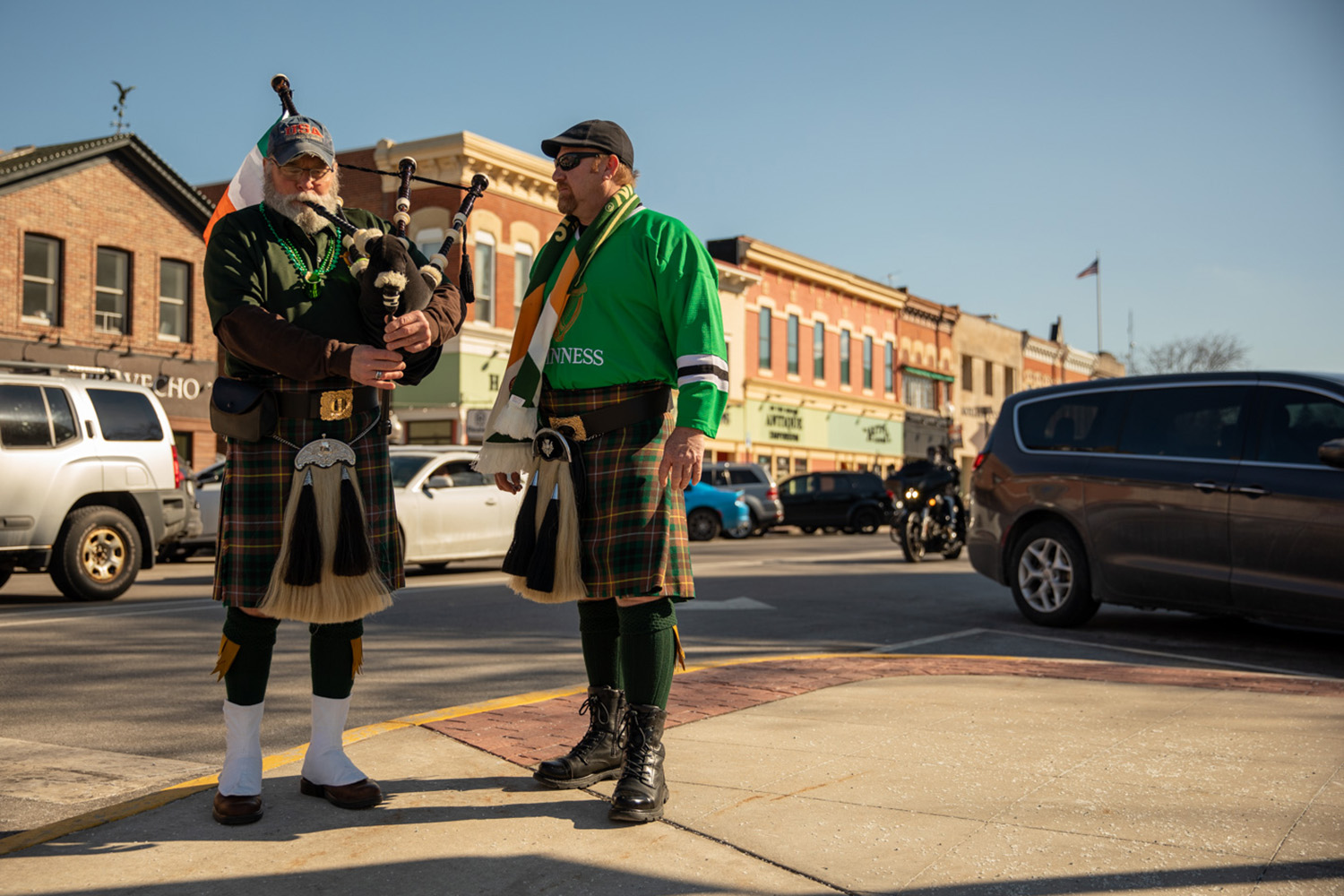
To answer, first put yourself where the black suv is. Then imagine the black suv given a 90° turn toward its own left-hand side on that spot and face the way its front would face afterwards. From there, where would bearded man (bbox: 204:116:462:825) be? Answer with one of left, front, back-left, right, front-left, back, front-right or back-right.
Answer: front

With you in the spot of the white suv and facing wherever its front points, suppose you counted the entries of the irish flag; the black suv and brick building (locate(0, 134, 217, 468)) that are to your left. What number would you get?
1

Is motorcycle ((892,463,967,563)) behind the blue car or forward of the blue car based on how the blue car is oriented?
behind

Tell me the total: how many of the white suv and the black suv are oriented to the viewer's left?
2

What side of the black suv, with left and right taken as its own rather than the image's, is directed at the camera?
left

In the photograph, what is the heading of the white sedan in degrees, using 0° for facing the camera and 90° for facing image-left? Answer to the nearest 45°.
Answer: approximately 45°

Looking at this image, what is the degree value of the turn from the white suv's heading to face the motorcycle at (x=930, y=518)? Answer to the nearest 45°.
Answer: approximately 180°

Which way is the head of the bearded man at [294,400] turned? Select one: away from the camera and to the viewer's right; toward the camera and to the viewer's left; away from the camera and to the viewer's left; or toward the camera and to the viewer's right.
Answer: toward the camera and to the viewer's right

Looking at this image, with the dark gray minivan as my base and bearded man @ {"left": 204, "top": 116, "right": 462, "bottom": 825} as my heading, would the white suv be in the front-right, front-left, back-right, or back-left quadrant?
front-right

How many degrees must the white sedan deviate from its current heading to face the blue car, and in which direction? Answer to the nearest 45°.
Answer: approximately 180°

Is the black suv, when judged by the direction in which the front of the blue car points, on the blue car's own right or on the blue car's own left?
on the blue car's own right

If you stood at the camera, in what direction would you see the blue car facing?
facing away from the viewer and to the left of the viewer

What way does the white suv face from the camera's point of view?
to the viewer's left

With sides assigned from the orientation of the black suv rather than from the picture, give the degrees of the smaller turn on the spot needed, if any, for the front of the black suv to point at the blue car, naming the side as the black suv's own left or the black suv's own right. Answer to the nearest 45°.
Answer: approximately 45° to the black suv's own left
